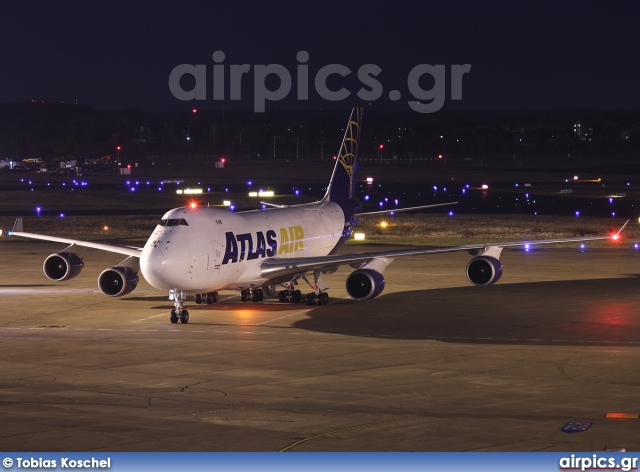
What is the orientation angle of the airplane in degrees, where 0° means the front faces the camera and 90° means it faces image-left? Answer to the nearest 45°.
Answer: approximately 45°
